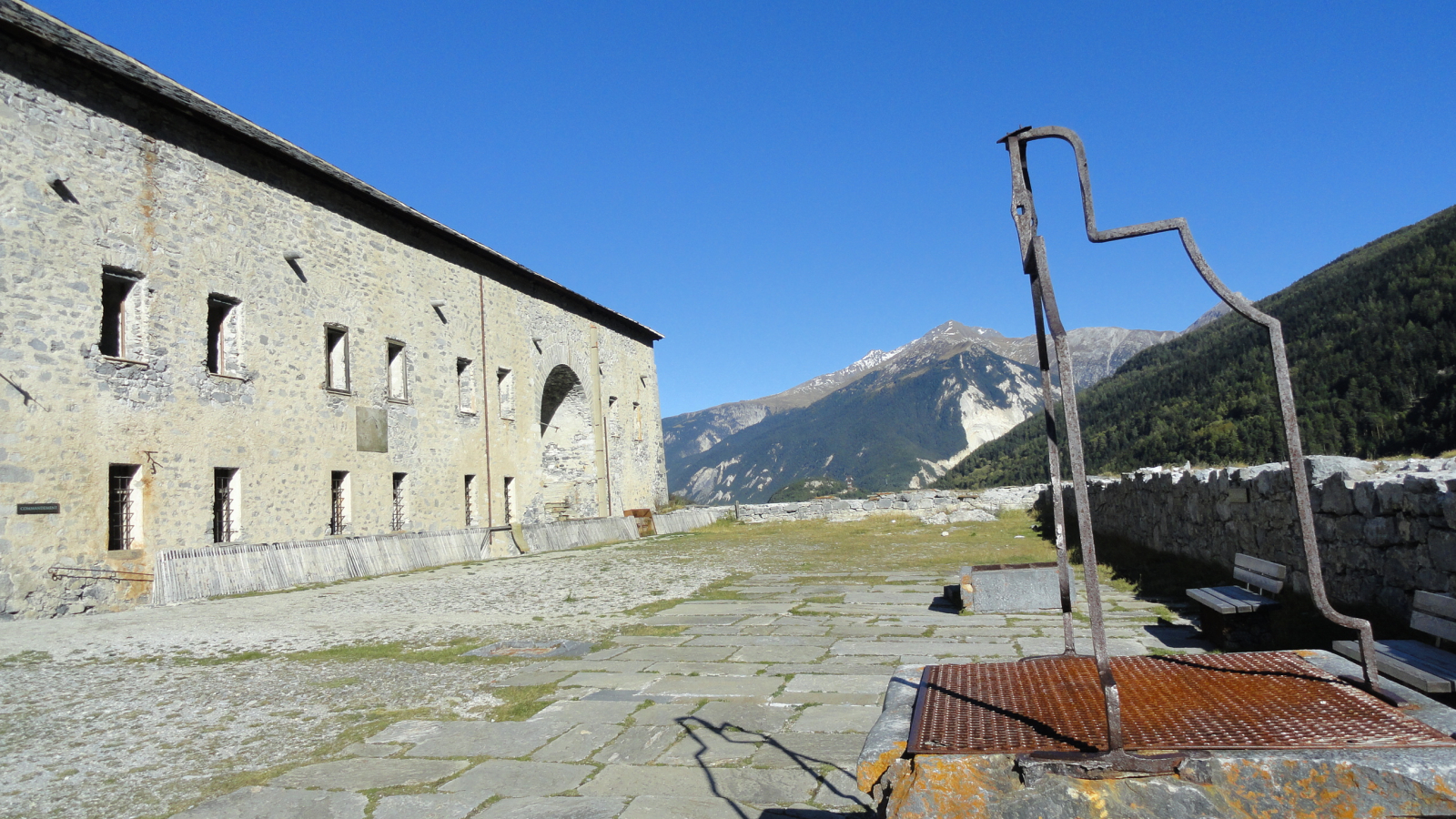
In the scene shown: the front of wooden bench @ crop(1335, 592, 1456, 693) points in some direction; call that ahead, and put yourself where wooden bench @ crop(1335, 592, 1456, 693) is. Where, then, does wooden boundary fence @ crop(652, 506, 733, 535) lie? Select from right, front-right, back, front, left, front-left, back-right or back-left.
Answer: right

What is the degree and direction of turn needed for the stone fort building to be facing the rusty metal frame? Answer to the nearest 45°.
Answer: approximately 45° to its right

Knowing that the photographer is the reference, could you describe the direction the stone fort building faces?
facing the viewer and to the right of the viewer

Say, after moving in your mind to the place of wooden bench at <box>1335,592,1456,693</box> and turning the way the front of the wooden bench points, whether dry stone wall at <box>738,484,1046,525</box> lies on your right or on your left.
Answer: on your right

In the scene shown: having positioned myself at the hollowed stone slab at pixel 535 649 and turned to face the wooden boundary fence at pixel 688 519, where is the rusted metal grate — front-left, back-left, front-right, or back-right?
back-right

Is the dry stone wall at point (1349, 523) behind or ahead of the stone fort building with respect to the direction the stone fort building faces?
ahead

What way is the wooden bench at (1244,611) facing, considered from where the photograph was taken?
facing the viewer and to the left of the viewer

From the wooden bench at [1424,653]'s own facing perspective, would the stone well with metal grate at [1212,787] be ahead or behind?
ahead

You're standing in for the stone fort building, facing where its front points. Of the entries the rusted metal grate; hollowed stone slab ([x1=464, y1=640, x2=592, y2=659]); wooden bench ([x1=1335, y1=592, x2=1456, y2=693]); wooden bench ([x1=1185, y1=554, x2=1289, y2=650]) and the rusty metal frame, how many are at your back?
0

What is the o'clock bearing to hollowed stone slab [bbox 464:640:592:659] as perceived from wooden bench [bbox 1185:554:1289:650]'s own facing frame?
The hollowed stone slab is roughly at 1 o'clock from the wooden bench.

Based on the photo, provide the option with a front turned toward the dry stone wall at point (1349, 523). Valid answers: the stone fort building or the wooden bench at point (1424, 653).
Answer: the stone fort building

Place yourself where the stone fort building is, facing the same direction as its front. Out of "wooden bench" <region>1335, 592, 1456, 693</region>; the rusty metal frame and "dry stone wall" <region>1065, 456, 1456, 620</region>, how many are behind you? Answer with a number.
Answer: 0

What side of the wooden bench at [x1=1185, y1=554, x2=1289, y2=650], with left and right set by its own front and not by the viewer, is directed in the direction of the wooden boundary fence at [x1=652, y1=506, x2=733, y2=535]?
right

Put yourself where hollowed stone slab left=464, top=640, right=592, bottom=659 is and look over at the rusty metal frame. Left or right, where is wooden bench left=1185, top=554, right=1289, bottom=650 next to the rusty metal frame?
left

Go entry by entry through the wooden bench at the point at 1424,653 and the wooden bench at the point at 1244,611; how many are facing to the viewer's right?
0

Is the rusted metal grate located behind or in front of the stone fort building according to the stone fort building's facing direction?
in front

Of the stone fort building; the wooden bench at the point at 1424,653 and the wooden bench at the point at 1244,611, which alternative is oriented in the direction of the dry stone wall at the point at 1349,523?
the stone fort building

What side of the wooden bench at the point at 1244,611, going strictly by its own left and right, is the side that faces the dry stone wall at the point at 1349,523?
back

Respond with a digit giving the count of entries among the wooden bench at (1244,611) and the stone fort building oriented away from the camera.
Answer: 0

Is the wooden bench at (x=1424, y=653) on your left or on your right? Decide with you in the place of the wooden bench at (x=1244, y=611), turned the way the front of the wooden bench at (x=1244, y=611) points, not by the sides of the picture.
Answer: on your left

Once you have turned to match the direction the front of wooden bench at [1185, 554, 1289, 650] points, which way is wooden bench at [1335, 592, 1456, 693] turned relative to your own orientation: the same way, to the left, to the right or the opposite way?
the same way

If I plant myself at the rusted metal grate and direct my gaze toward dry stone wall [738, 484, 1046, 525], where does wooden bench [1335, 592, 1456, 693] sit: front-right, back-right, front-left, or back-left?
front-right

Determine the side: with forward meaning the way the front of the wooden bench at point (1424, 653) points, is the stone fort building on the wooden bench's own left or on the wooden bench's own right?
on the wooden bench's own right
